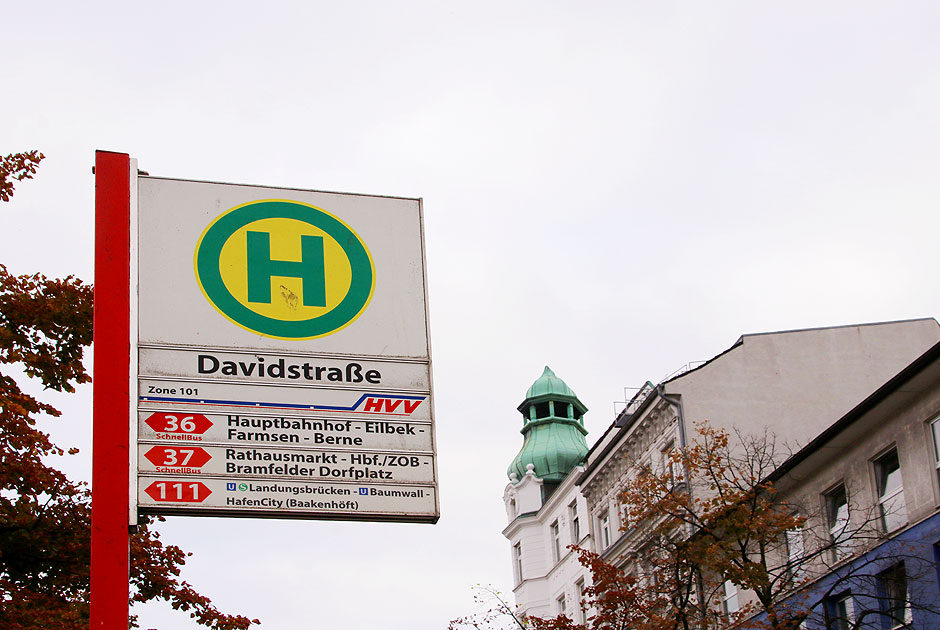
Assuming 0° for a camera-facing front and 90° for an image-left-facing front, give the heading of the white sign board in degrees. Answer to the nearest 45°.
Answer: approximately 0°
